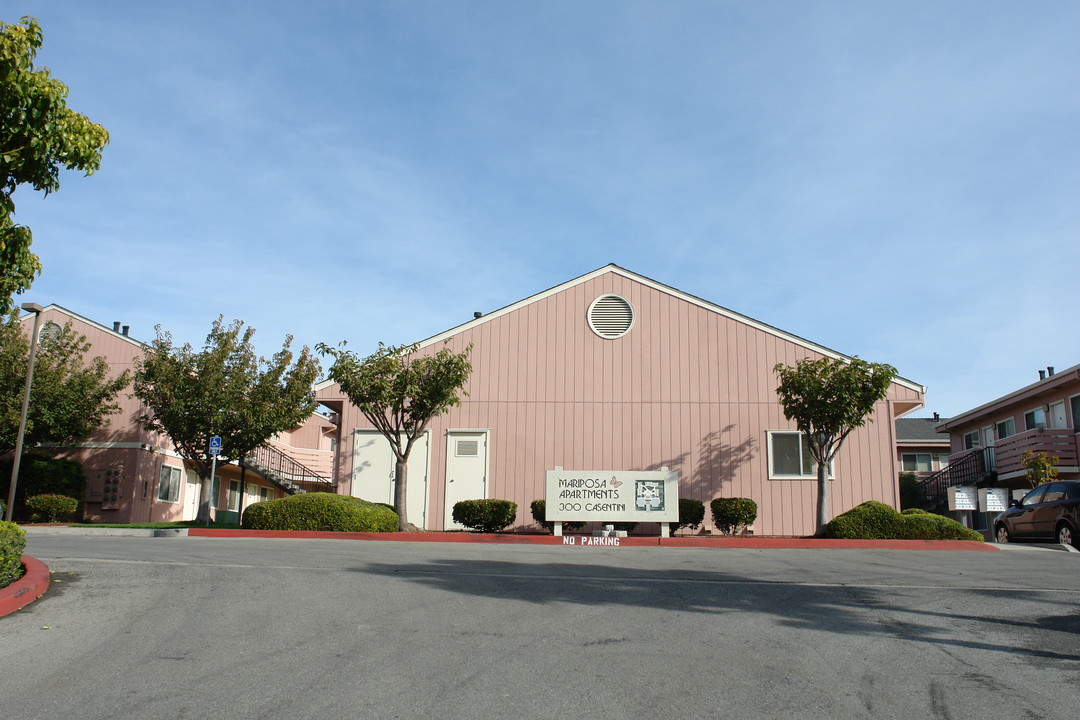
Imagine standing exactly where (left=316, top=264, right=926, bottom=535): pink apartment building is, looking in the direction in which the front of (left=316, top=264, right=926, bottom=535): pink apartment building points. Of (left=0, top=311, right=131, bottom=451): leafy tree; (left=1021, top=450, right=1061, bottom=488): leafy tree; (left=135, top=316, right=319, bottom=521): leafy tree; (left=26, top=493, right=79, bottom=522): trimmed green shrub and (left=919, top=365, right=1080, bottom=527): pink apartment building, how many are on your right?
3

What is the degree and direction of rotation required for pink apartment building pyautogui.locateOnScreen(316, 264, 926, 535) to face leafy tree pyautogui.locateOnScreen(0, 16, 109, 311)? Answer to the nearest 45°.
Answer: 0° — it already faces it

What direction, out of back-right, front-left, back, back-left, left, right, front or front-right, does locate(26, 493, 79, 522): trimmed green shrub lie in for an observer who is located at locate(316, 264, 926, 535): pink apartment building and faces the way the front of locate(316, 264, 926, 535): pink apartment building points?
right

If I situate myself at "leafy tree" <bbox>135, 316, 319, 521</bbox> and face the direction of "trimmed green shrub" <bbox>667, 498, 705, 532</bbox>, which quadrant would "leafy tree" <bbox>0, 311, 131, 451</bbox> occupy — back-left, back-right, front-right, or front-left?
back-right

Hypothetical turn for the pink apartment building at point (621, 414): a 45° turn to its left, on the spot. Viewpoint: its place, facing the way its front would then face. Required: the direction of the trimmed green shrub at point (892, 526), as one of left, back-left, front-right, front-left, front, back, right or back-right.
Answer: front

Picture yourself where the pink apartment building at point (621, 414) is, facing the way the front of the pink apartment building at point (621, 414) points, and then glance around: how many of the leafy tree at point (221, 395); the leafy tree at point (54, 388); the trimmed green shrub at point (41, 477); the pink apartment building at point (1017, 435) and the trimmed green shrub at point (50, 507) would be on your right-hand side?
4

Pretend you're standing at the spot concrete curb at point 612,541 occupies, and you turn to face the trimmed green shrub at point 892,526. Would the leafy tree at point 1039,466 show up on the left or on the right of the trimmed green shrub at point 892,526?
left

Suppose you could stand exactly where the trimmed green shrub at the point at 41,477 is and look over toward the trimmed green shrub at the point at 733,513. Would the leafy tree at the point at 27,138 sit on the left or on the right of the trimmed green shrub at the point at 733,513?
right

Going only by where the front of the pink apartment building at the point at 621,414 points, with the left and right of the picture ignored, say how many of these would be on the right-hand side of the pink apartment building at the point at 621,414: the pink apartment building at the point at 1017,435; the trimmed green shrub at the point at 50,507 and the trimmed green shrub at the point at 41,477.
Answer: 2

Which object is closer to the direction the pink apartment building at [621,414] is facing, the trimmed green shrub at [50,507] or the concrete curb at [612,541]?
the concrete curb

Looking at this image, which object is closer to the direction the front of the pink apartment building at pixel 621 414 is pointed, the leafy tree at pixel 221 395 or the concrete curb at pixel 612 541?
the concrete curb

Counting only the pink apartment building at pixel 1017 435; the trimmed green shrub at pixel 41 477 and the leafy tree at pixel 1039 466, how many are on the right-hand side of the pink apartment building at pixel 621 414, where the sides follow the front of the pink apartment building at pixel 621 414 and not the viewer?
1

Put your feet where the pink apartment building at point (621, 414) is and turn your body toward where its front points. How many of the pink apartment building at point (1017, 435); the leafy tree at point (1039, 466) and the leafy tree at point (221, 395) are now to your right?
1

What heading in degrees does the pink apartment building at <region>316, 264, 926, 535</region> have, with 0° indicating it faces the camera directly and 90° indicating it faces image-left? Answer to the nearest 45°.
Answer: approximately 0°

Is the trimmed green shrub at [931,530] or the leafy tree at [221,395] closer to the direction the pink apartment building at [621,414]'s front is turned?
the trimmed green shrub

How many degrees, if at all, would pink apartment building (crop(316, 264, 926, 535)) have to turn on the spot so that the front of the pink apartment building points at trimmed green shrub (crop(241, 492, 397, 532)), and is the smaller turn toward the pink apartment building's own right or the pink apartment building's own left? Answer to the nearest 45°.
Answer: approximately 45° to the pink apartment building's own right

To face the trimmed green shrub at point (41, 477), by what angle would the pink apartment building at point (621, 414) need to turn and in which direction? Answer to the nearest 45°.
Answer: approximately 90° to its right

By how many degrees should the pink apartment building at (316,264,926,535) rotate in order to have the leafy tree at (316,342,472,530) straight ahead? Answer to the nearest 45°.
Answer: approximately 45° to its right

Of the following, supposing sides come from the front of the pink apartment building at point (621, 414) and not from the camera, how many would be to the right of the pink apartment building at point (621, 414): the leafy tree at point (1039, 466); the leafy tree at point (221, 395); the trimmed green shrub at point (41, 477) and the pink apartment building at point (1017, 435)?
2
